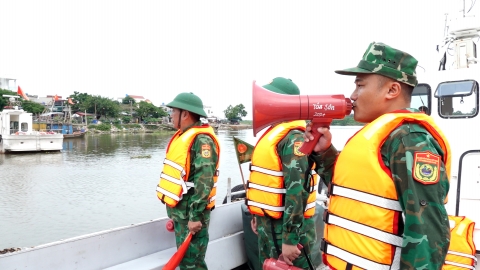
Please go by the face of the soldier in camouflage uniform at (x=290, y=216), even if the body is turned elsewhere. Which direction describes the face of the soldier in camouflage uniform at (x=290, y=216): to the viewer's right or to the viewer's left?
to the viewer's left

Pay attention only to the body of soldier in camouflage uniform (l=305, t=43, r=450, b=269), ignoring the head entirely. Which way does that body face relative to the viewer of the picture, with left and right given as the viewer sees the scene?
facing to the left of the viewer

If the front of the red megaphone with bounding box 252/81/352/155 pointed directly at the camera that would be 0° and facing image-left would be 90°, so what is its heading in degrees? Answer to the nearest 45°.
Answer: approximately 90°

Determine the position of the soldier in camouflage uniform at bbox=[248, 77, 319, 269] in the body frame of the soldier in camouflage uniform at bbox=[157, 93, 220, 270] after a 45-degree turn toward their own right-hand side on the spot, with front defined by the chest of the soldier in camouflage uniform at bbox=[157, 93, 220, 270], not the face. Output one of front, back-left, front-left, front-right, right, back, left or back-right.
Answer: back

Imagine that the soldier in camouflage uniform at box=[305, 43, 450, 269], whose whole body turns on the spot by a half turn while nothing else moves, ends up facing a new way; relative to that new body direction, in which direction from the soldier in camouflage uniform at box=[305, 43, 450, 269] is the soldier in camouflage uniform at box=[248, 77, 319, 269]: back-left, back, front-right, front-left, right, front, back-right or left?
back-left

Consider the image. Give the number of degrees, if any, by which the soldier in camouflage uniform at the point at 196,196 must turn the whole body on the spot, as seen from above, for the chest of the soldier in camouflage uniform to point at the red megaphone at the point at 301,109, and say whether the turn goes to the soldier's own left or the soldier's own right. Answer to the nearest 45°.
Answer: approximately 90° to the soldier's own left

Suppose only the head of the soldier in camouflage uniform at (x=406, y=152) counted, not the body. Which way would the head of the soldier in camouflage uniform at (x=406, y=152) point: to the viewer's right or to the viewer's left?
to the viewer's left

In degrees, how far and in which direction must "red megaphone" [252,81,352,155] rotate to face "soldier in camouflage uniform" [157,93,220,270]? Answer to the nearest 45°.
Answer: approximately 45° to its right

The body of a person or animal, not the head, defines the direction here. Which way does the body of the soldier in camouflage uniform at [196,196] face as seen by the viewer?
to the viewer's left

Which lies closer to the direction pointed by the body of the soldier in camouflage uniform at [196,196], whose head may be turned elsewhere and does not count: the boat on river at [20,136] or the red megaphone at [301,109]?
the boat on river
